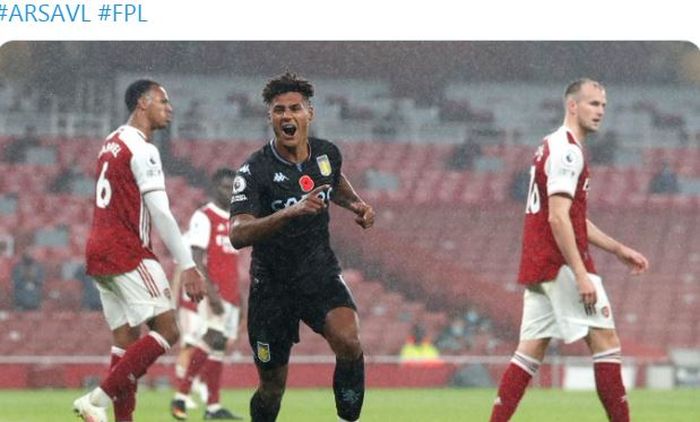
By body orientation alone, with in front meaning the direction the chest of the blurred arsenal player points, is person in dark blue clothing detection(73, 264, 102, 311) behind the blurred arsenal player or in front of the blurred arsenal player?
behind

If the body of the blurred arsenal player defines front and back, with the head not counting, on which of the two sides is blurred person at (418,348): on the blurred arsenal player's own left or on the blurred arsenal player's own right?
on the blurred arsenal player's own left

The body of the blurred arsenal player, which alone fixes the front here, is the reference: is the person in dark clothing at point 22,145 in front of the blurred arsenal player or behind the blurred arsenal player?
behind

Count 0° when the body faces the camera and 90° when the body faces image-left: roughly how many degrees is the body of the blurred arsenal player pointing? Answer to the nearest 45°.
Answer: approximately 315°
